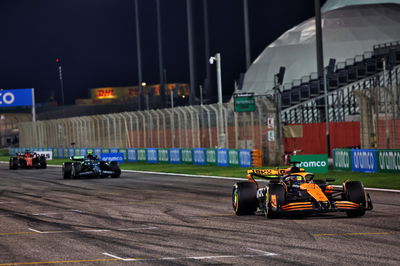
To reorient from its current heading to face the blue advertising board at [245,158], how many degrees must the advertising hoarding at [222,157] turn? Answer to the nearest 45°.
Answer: approximately 45° to its left

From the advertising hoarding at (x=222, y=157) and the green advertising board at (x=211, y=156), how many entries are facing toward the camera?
2

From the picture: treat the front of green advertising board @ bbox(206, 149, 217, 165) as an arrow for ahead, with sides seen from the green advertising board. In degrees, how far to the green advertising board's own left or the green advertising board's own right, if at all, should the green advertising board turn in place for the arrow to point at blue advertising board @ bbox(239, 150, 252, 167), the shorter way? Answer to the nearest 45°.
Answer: approximately 45° to the green advertising board's own left
